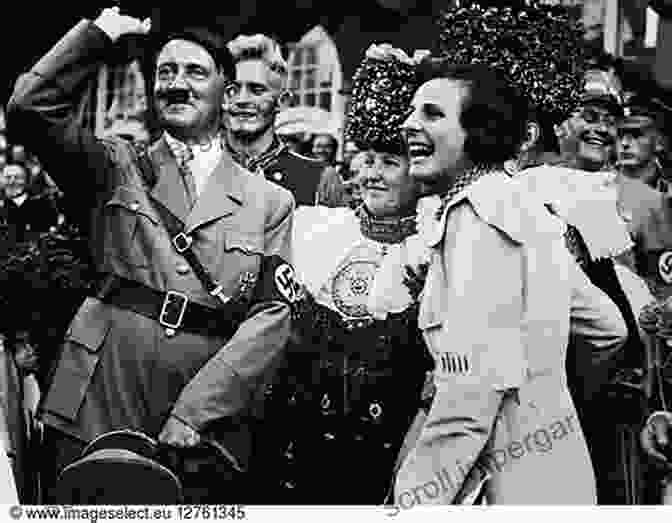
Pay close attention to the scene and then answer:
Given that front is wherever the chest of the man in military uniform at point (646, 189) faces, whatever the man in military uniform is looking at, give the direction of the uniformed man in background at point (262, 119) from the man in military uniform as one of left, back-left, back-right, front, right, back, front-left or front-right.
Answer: front-right

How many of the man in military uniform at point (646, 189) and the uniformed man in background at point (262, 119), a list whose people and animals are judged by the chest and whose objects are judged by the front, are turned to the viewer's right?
0

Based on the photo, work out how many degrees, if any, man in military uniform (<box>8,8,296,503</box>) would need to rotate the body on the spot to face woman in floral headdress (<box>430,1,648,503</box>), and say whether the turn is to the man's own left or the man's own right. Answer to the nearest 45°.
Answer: approximately 90° to the man's own left

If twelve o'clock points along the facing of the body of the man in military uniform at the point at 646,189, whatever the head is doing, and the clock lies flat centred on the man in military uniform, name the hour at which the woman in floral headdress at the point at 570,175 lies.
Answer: The woman in floral headdress is roughly at 12 o'clock from the man in military uniform.

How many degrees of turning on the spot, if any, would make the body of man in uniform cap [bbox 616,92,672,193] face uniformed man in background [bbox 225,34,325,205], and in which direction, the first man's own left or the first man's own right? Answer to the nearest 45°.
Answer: approximately 45° to the first man's own right

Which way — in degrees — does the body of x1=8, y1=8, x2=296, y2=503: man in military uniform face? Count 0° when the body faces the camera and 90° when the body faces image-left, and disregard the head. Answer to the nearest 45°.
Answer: approximately 0°

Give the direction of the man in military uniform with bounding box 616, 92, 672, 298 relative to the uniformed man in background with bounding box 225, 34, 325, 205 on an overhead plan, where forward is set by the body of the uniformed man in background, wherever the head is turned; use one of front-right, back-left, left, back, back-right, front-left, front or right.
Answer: back-left

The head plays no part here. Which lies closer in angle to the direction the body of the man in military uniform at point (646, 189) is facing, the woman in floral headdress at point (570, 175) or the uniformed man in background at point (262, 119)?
the woman in floral headdress

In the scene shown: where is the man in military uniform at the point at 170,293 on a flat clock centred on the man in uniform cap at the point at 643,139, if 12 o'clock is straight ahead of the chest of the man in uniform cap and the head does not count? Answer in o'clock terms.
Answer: The man in military uniform is roughly at 1 o'clock from the man in uniform cap.

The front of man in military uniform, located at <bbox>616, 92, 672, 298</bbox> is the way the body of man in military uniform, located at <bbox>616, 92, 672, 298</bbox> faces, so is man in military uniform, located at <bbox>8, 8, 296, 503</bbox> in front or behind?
in front
